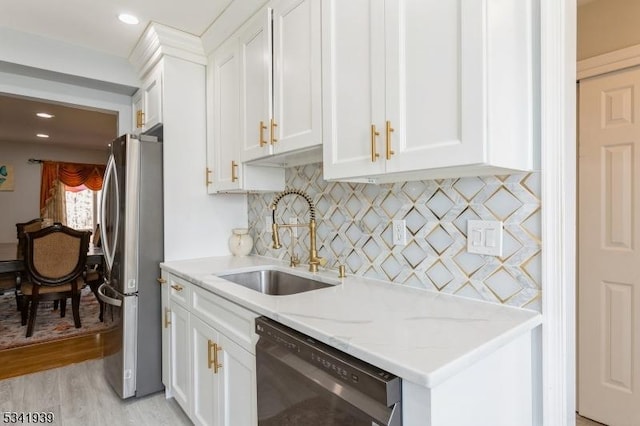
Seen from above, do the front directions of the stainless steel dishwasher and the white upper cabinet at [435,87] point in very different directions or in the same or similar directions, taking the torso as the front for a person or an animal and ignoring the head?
same or similar directions

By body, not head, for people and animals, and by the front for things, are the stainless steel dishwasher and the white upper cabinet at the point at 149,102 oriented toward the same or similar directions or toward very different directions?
same or similar directions

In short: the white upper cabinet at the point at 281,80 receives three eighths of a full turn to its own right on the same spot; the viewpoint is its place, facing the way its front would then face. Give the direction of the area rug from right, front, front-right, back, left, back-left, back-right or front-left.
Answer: front-left

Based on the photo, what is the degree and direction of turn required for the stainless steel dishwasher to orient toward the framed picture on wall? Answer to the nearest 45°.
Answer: approximately 90° to its right

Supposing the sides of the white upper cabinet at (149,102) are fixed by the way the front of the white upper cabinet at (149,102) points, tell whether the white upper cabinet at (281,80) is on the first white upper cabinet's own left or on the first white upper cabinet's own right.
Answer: on the first white upper cabinet's own left

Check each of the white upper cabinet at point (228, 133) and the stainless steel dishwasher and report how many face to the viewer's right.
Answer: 0

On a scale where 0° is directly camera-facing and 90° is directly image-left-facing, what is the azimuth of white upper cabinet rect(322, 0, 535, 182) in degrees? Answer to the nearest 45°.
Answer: approximately 45°

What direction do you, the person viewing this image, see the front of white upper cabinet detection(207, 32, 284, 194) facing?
facing the viewer and to the left of the viewer

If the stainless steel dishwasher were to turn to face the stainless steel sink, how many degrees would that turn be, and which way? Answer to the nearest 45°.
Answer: approximately 135° to its right

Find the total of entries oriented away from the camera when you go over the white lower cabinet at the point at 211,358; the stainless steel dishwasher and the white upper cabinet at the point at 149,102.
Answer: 0

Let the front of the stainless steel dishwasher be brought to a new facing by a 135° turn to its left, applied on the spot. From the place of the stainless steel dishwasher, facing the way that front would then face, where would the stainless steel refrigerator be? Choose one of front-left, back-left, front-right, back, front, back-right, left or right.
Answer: back-left

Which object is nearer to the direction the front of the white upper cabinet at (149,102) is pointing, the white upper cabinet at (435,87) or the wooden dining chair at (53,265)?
the wooden dining chair

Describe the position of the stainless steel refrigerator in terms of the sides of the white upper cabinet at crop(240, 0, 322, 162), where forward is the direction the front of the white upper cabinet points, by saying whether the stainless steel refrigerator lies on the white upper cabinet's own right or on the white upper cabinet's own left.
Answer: on the white upper cabinet's own right

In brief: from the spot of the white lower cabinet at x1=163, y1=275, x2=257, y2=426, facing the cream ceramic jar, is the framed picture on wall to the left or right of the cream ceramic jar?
left

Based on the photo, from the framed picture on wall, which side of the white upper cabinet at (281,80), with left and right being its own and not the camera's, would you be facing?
right
